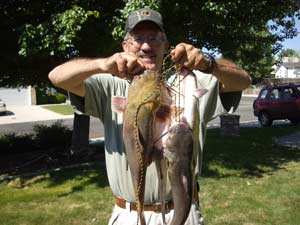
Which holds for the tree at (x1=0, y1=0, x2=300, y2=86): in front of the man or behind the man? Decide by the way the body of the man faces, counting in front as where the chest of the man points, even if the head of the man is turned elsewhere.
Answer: behind

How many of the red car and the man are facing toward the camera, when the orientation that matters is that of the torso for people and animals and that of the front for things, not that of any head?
1

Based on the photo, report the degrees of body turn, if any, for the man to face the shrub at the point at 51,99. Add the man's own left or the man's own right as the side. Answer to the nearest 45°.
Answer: approximately 180°

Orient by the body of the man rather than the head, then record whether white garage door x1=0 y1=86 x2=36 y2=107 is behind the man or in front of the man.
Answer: behind

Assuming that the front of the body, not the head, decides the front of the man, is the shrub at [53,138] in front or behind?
behind

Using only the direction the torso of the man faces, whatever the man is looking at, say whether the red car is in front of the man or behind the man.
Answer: behind
